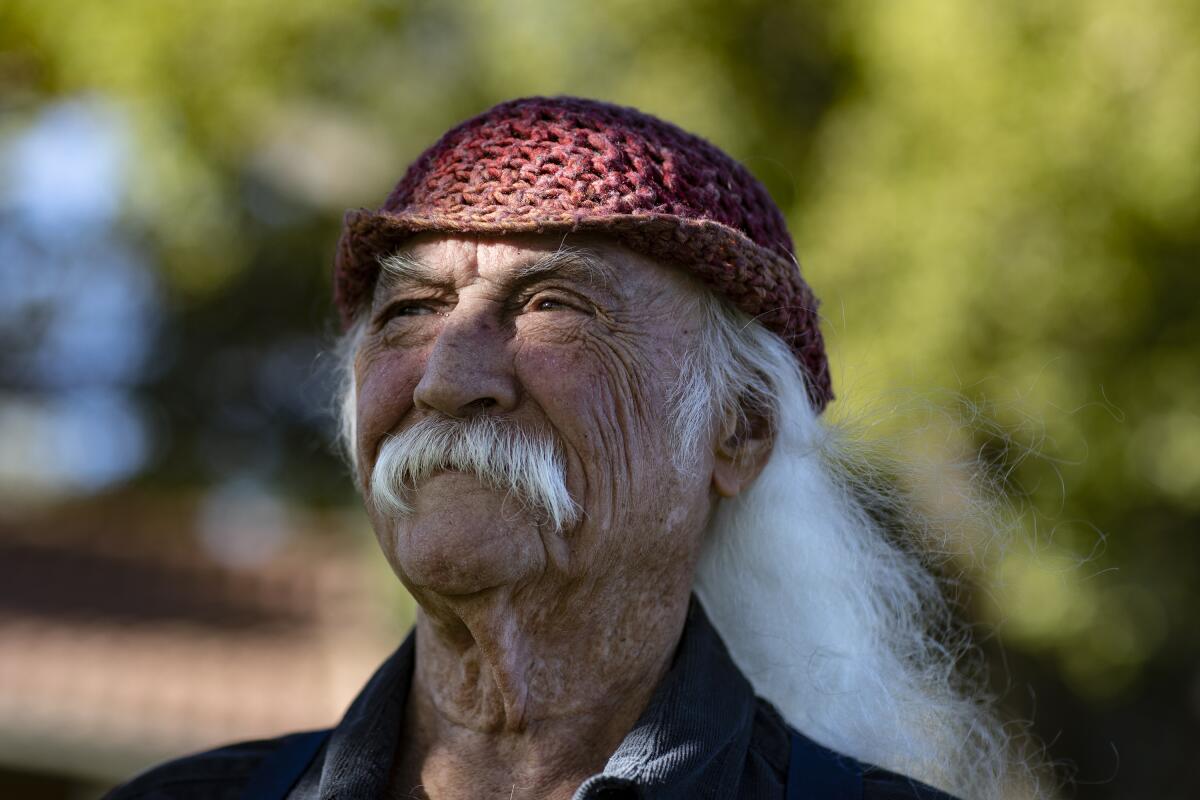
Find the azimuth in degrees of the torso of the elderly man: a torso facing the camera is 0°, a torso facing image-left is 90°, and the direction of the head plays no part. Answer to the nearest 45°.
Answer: approximately 45°
